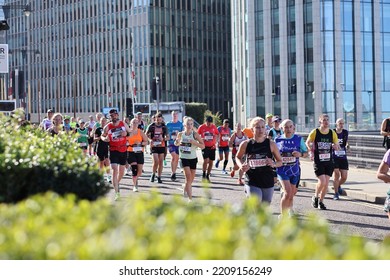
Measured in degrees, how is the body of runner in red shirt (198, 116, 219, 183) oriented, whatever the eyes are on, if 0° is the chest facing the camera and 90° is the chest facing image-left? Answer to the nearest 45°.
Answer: approximately 0°

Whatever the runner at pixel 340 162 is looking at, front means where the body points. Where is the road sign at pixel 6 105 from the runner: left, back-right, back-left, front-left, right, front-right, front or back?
back-right

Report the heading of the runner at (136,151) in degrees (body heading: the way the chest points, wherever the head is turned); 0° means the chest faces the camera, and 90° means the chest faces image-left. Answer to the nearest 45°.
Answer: approximately 0°

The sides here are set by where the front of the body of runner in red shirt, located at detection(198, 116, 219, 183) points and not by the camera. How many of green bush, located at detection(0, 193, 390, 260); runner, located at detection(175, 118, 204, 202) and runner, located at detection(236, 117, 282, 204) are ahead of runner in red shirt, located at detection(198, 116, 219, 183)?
3

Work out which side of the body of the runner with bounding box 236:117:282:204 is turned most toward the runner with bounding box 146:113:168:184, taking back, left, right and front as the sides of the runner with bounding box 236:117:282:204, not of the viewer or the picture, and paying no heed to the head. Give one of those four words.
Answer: back

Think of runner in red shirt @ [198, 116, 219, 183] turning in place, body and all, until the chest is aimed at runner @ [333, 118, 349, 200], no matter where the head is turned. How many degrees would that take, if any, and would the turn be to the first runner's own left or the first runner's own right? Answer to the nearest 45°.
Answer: approximately 45° to the first runner's own left

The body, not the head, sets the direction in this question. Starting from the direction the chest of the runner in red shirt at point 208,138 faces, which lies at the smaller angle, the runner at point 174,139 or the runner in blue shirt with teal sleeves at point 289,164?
the runner in blue shirt with teal sleeves

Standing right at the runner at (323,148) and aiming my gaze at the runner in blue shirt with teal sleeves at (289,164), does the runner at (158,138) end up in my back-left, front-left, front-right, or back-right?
back-right

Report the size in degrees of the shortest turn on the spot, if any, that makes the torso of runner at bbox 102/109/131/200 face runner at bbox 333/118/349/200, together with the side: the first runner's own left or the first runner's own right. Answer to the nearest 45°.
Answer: approximately 90° to the first runner's own left

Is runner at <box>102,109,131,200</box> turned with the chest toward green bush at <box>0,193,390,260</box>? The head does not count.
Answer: yes

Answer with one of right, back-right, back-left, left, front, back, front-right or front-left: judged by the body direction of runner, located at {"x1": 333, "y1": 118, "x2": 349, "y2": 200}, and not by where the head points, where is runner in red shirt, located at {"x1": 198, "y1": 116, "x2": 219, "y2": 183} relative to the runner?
back-right
